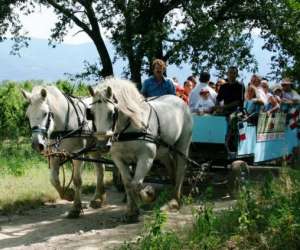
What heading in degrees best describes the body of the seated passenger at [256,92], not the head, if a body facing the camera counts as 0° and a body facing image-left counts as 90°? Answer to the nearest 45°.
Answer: approximately 45°

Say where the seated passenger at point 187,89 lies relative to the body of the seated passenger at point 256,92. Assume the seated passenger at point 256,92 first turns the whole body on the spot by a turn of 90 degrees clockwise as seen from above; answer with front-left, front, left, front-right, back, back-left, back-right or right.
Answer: front

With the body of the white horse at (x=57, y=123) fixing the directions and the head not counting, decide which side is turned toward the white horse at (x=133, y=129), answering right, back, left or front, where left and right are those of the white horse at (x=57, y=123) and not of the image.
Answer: left

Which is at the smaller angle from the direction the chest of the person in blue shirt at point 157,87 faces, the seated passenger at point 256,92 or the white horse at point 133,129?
the white horse

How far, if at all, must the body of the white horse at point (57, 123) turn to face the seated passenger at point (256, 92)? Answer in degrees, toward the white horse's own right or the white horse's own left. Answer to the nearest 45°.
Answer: approximately 180°
